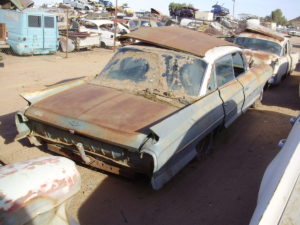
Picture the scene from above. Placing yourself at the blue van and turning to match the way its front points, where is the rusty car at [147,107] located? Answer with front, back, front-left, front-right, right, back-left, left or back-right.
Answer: back-left

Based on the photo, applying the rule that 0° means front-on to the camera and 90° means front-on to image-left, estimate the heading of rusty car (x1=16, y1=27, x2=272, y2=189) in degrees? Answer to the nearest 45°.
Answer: approximately 225°

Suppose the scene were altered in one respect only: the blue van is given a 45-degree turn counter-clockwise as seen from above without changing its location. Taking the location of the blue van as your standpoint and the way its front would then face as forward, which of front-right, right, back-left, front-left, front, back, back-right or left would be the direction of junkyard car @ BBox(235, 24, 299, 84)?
back-left

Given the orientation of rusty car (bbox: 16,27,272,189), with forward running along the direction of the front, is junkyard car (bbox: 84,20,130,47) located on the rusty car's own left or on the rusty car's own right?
on the rusty car's own left

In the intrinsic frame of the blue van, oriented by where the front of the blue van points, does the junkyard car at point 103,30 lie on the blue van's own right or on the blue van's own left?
on the blue van's own right

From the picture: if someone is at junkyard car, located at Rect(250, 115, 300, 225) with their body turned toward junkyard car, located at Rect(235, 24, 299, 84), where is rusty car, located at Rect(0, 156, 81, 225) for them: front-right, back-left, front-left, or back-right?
back-left

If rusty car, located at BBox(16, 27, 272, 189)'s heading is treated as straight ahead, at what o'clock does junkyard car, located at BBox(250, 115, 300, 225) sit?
The junkyard car is roughly at 4 o'clock from the rusty car.

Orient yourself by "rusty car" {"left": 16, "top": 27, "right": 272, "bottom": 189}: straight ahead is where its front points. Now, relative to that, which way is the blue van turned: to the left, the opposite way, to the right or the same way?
to the left

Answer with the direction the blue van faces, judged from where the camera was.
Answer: facing away from the viewer and to the left of the viewer
